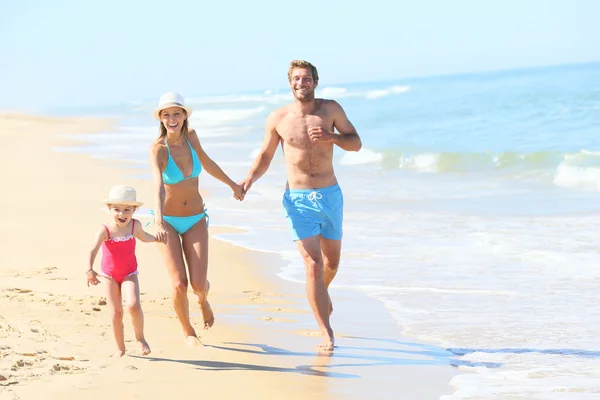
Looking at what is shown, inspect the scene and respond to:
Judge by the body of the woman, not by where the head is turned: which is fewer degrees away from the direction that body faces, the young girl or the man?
the young girl

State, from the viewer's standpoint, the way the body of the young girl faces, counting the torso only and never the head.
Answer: toward the camera

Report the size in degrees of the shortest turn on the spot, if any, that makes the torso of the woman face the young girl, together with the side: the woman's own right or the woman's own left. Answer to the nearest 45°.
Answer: approximately 45° to the woman's own right

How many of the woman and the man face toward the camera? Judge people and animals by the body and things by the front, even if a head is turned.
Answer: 2

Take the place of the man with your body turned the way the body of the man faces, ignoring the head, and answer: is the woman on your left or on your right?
on your right

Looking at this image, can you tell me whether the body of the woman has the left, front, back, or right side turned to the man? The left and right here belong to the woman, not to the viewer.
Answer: left

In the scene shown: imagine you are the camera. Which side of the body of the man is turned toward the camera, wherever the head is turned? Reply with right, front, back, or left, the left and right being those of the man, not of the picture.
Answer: front

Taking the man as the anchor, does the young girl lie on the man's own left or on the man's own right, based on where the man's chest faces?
on the man's own right

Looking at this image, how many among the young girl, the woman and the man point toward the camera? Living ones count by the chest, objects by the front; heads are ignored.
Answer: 3
